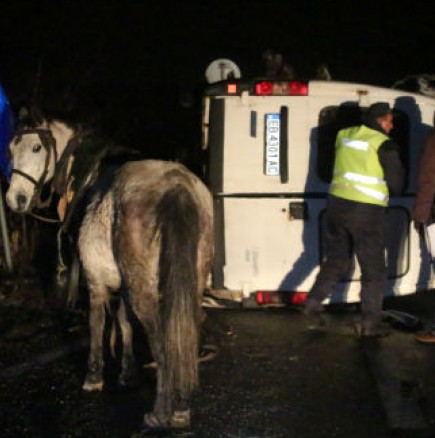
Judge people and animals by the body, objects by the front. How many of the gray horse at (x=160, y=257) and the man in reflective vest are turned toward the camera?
0

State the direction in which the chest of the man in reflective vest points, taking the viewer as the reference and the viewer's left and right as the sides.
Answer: facing away from the viewer and to the right of the viewer

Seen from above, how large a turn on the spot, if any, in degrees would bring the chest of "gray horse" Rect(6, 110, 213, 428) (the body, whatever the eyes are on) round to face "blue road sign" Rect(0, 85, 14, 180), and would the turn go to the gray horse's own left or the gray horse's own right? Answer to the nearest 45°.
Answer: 0° — it already faces it

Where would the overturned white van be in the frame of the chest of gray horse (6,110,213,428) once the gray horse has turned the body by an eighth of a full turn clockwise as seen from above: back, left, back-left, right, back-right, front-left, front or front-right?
front-right

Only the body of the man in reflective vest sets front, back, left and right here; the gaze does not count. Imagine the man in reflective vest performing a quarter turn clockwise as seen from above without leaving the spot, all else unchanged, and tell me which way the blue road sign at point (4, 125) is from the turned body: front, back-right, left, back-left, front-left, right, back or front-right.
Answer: back-right

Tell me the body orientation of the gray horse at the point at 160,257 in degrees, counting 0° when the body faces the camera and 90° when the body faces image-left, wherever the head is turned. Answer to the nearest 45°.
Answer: approximately 135°

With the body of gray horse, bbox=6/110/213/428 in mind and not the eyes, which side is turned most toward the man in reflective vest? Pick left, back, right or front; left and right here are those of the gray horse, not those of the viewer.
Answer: right
